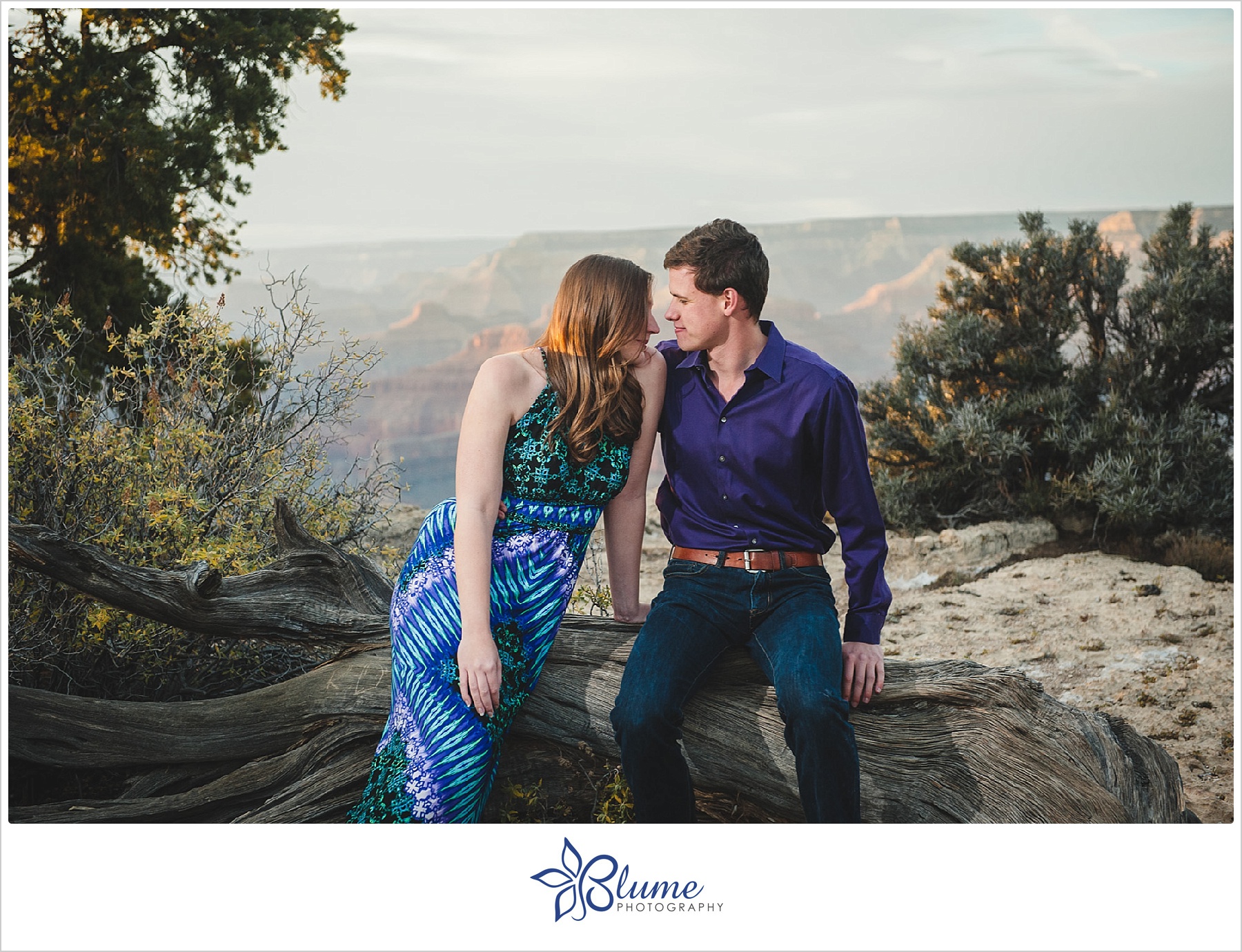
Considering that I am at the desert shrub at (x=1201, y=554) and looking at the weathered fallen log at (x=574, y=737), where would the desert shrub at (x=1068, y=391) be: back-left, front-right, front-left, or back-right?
back-right

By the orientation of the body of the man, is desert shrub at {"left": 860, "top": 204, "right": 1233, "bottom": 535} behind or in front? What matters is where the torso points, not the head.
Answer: behind

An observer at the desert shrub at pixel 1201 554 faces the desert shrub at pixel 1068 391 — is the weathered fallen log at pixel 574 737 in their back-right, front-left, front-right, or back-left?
back-left

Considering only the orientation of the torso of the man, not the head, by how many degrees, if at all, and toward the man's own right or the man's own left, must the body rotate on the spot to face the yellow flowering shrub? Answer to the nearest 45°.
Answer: approximately 135° to the man's own right

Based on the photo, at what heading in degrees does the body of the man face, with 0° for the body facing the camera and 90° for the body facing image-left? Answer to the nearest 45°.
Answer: approximately 0°

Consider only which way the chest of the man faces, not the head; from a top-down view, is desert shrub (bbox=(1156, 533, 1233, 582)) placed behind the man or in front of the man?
behind

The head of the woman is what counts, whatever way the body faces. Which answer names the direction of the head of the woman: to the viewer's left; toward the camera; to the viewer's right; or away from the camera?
to the viewer's right
